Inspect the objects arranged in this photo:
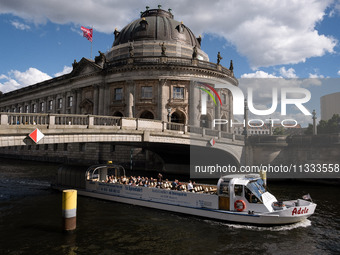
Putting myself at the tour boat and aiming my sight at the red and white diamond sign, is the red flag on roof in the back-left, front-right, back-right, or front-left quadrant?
front-right

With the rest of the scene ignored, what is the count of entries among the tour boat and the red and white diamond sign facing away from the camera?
0

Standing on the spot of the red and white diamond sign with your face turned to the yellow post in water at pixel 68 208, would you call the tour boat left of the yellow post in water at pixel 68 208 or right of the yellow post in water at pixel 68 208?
left

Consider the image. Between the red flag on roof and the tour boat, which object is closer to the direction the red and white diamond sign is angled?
the tour boat

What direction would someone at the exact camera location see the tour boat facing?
facing the viewer and to the right of the viewer

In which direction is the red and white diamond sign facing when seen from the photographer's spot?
facing the viewer

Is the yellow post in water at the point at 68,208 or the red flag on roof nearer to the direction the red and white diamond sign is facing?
the yellow post in water

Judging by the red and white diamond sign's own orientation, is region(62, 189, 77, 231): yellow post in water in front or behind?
in front

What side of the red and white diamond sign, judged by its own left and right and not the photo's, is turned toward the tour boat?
left

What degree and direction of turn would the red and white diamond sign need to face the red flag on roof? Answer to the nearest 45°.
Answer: approximately 180°
